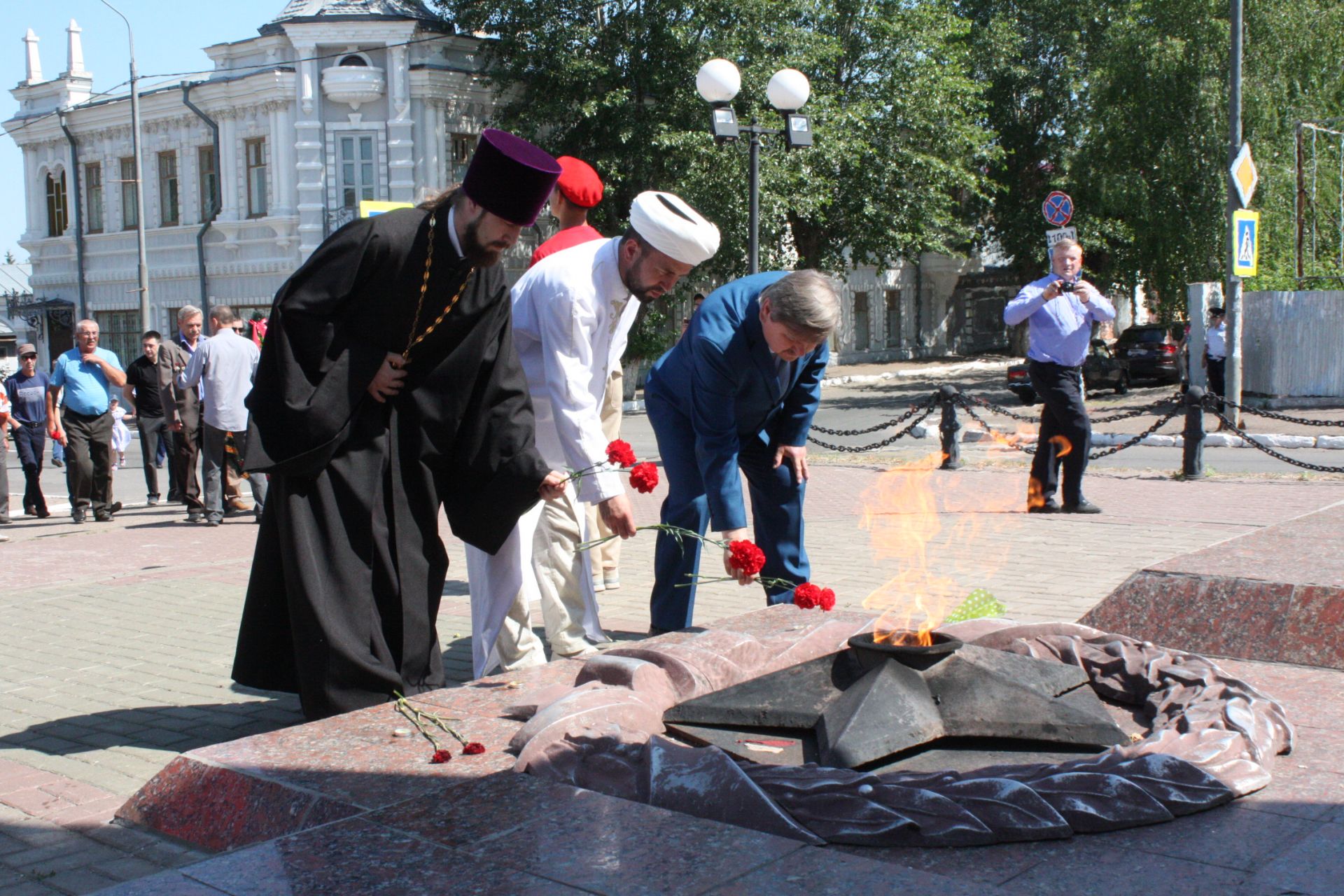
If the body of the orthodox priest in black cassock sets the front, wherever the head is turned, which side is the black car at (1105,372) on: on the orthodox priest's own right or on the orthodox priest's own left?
on the orthodox priest's own left

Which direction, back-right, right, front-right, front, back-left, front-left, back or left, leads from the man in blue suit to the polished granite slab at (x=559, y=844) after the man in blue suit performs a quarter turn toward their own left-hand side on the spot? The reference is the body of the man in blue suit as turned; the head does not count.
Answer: back-right

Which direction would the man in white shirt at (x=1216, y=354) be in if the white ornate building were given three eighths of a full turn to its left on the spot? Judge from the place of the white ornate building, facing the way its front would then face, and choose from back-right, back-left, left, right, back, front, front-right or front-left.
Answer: front-right

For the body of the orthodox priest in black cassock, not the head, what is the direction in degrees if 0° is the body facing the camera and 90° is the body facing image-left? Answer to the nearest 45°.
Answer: approximately 315°

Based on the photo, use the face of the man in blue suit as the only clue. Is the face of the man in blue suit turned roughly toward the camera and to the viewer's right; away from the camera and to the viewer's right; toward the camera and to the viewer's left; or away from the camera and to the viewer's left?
toward the camera and to the viewer's right

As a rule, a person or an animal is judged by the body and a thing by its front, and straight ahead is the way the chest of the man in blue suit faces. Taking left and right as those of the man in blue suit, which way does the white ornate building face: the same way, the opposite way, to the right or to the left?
to the right

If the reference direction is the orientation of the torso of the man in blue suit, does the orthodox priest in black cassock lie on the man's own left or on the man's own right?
on the man's own right

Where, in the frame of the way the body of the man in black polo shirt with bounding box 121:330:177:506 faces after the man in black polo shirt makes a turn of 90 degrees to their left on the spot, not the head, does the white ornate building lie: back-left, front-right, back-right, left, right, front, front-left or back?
front-left

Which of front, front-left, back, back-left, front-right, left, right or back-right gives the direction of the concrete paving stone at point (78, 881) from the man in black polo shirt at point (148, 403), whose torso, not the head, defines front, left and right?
front-right

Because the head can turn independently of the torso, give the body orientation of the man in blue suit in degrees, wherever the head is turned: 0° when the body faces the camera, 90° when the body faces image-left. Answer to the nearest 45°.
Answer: approximately 315°

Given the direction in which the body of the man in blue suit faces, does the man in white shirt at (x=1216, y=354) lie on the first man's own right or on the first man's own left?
on the first man's own left

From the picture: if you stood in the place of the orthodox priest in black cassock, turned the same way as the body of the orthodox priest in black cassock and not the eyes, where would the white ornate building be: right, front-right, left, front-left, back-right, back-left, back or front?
back-left
